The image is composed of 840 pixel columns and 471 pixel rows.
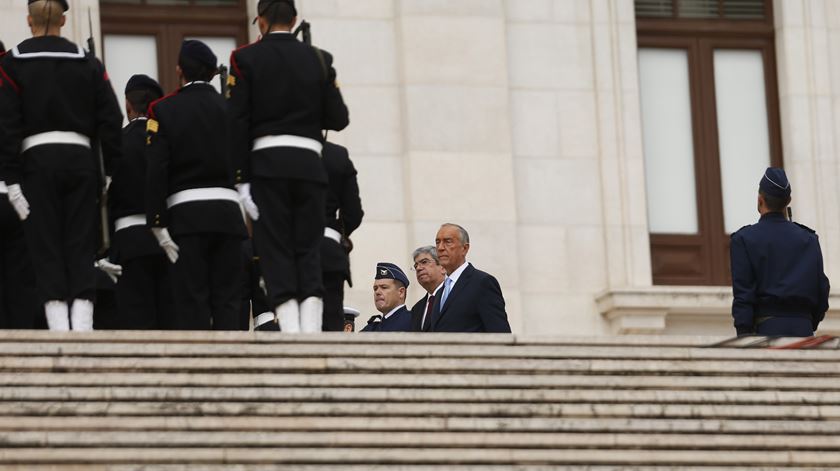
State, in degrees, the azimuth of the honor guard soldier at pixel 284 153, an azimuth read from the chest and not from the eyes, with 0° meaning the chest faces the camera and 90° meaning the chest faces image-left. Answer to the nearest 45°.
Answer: approximately 180°

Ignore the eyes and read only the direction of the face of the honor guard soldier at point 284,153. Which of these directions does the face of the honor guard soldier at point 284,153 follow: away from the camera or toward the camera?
away from the camera

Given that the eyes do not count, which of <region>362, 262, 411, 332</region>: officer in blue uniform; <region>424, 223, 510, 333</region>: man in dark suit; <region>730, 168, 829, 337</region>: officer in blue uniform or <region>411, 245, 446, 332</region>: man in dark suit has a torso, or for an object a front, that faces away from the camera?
<region>730, 168, 829, 337</region>: officer in blue uniform

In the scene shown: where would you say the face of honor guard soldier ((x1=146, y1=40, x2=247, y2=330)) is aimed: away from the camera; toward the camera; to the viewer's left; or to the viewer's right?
away from the camera

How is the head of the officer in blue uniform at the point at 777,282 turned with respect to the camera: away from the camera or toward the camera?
away from the camera

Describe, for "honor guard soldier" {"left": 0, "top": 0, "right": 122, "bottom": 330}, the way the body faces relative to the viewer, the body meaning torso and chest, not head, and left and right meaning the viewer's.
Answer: facing away from the viewer

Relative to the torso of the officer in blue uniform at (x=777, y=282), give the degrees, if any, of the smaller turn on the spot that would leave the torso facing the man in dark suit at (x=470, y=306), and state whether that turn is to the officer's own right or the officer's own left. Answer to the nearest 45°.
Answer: approximately 90° to the officer's own left

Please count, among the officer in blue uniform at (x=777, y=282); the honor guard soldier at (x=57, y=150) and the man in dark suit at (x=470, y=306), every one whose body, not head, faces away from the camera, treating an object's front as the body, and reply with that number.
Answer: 2

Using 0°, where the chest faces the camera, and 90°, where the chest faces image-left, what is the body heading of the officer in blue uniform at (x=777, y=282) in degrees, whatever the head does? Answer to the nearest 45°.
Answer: approximately 180°

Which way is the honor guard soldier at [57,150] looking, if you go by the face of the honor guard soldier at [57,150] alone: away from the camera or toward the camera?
away from the camera

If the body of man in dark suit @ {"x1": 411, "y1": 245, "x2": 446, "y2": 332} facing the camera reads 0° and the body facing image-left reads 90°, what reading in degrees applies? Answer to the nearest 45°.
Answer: approximately 45°
